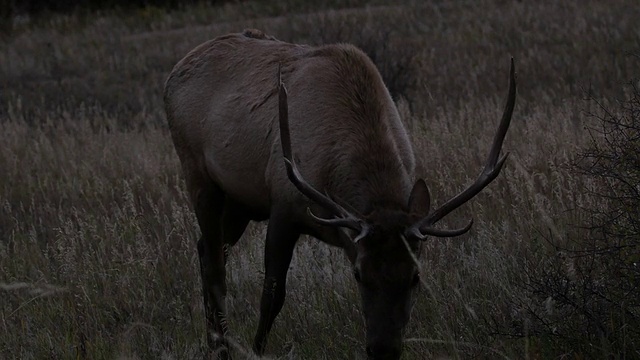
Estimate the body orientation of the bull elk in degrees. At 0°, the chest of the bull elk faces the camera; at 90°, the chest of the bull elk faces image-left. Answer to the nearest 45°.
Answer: approximately 315°
